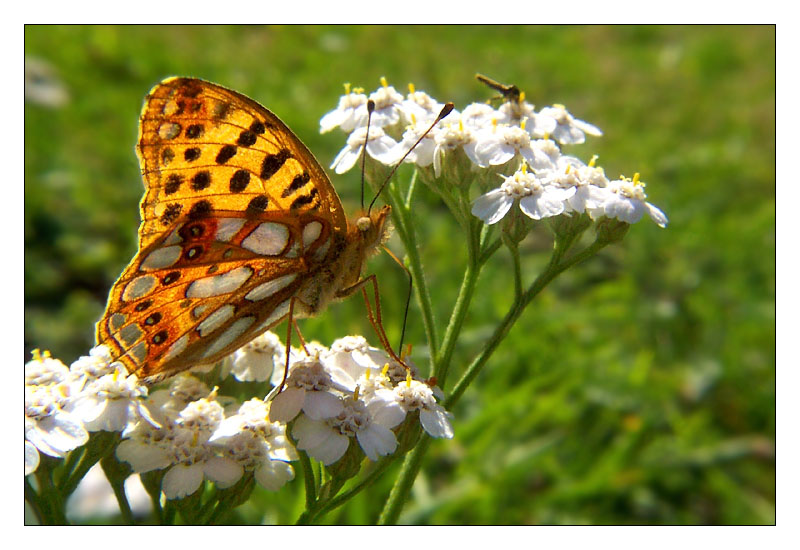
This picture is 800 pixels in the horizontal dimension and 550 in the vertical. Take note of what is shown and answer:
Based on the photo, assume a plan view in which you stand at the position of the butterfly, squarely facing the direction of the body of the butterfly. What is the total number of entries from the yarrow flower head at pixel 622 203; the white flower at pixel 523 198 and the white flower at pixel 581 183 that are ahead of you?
3

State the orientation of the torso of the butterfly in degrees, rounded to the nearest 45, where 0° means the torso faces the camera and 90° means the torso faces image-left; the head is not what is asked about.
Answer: approximately 270°

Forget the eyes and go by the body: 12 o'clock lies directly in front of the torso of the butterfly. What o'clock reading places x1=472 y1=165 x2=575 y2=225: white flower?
The white flower is roughly at 12 o'clock from the butterfly.
